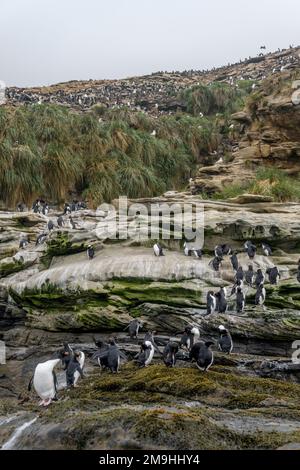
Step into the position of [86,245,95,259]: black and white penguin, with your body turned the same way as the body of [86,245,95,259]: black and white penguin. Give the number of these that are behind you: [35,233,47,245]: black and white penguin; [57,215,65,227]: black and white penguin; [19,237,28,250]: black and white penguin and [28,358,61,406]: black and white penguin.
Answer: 1

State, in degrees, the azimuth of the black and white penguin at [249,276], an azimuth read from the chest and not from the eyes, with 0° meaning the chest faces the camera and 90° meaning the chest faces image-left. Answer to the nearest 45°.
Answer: approximately 180°

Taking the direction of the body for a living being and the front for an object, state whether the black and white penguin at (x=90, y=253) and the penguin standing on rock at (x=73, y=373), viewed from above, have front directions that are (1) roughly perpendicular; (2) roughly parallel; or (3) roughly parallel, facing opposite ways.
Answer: roughly perpendicular
